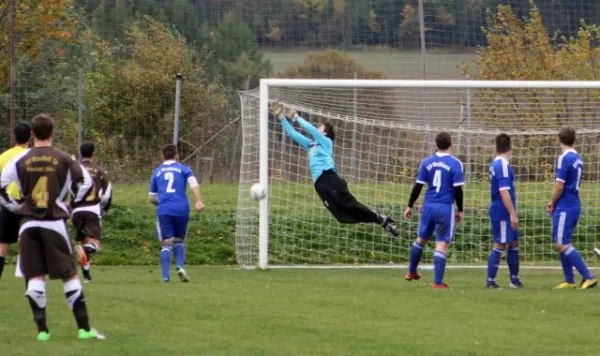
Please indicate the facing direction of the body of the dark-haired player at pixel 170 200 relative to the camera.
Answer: away from the camera

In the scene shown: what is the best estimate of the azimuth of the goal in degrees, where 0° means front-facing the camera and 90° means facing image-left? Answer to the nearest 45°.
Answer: approximately 0°

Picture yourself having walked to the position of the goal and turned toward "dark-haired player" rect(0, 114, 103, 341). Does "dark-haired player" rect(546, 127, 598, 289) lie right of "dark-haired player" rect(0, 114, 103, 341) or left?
left

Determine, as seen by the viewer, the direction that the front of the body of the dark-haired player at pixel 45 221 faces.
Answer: away from the camera

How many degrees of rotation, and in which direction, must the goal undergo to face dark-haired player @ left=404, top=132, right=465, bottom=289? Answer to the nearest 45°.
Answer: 0° — it already faces them

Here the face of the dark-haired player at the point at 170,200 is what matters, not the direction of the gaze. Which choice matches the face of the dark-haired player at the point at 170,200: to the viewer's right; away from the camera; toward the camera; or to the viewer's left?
away from the camera

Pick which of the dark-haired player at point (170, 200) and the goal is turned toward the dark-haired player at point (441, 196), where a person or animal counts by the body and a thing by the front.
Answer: the goal

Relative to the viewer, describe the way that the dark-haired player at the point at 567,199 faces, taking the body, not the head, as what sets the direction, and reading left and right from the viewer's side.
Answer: facing away from the viewer and to the left of the viewer

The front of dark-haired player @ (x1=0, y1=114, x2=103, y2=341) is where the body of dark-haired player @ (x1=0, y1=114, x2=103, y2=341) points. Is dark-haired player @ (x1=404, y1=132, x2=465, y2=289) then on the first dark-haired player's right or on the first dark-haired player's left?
on the first dark-haired player's right

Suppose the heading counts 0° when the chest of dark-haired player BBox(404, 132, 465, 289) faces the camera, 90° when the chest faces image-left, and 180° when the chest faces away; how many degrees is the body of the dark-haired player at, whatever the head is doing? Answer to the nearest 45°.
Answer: approximately 180°

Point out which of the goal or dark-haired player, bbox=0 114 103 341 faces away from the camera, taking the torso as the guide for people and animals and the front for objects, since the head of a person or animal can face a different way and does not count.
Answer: the dark-haired player
